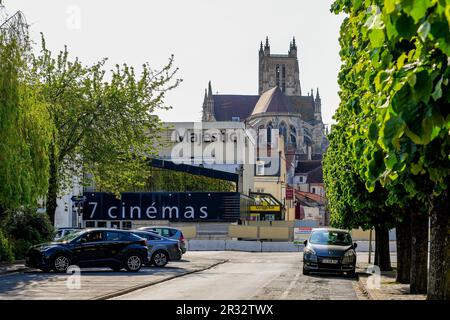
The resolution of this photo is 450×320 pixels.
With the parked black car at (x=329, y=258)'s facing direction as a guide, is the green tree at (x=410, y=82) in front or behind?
in front

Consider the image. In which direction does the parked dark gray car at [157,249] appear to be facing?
to the viewer's left

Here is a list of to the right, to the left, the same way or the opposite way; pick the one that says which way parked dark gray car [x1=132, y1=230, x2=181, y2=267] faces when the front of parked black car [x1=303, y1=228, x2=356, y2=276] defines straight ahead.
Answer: to the right

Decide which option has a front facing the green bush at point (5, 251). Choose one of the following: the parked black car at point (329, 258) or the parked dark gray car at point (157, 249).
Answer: the parked dark gray car at point (157, 249)

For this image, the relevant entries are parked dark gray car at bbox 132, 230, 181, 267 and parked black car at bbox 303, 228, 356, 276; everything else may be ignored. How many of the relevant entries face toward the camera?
1

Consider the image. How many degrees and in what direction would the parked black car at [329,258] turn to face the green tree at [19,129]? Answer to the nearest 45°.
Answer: approximately 90° to its right

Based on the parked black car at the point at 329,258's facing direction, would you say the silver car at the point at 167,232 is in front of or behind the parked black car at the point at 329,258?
behind
